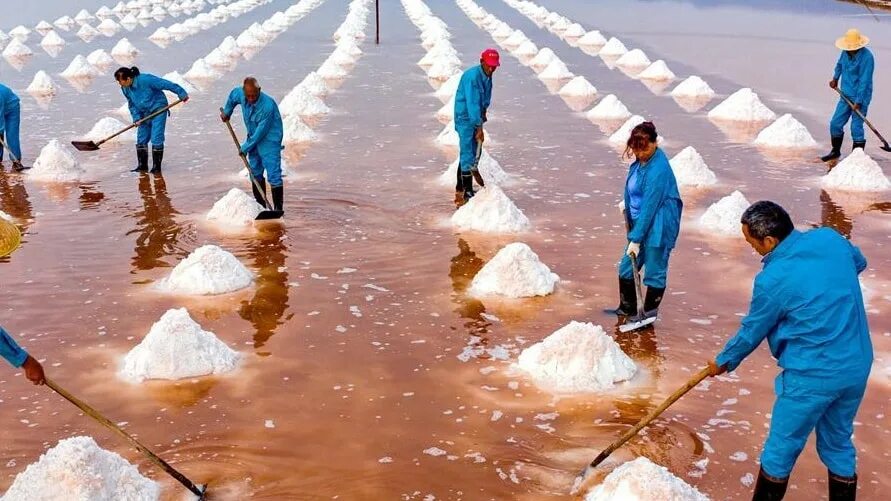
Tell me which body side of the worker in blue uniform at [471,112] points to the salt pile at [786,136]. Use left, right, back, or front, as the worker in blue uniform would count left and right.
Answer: left

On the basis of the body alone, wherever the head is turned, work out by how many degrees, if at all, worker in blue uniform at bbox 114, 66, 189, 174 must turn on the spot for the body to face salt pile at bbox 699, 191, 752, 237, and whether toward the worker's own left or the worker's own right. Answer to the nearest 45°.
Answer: approximately 90° to the worker's own left

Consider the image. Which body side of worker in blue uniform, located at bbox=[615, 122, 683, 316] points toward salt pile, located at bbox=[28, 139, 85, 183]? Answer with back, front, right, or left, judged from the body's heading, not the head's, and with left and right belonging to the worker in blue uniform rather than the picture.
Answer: right

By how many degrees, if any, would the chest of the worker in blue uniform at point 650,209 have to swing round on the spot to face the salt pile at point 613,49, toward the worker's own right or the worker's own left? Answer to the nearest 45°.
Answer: approximately 135° to the worker's own right

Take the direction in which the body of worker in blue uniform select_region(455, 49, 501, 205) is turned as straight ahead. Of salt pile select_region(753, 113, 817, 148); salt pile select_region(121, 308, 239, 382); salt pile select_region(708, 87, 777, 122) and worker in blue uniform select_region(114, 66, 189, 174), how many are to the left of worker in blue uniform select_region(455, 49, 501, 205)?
2

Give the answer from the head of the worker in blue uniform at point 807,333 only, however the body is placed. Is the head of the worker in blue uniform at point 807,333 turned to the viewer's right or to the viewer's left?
to the viewer's left

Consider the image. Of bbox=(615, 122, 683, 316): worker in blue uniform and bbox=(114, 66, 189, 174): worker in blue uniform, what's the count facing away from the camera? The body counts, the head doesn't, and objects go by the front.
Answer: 0

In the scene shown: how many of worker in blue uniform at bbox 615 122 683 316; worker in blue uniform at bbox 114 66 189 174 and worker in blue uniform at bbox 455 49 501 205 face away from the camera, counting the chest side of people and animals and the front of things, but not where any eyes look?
0

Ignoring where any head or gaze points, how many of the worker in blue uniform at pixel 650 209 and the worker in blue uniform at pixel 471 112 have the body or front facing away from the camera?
0

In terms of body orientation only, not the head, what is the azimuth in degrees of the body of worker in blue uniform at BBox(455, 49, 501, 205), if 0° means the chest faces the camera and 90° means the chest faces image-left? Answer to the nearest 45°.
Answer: approximately 315°

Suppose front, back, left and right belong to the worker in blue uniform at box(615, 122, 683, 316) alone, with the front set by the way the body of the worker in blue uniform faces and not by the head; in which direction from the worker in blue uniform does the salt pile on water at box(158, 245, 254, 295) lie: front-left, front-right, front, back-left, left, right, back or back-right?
front-right

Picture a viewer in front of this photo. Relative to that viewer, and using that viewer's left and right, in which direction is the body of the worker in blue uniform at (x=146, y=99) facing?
facing the viewer and to the left of the viewer
